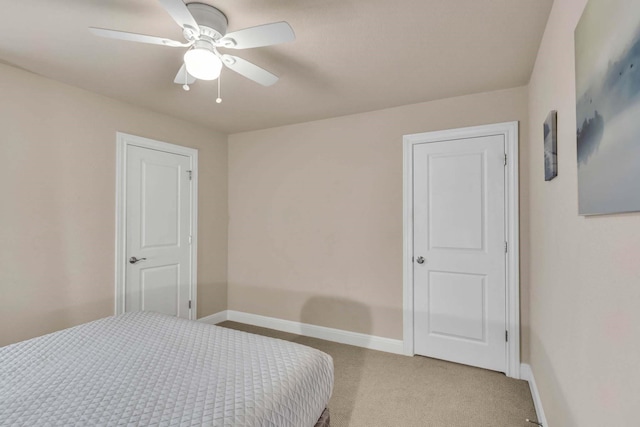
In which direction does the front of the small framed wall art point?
to the viewer's left

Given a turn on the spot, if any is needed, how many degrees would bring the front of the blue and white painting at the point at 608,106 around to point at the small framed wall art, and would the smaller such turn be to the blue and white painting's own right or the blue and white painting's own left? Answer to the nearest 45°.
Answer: approximately 90° to the blue and white painting's own right

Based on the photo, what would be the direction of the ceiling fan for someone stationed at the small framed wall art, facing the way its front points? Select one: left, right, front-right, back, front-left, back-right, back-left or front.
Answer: front-left

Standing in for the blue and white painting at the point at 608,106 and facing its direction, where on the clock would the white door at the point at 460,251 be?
The white door is roughly at 2 o'clock from the blue and white painting.

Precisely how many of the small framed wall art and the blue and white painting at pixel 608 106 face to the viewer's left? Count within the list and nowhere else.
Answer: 2

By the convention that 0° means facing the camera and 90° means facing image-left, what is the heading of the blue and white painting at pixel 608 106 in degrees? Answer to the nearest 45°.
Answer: approximately 90°

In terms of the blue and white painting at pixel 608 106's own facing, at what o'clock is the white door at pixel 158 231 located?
The white door is roughly at 12 o'clock from the blue and white painting.

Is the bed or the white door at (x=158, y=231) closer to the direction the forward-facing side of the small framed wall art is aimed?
the white door

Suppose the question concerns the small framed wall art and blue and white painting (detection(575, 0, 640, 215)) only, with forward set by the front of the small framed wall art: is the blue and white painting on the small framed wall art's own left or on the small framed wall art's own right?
on the small framed wall art's own left
